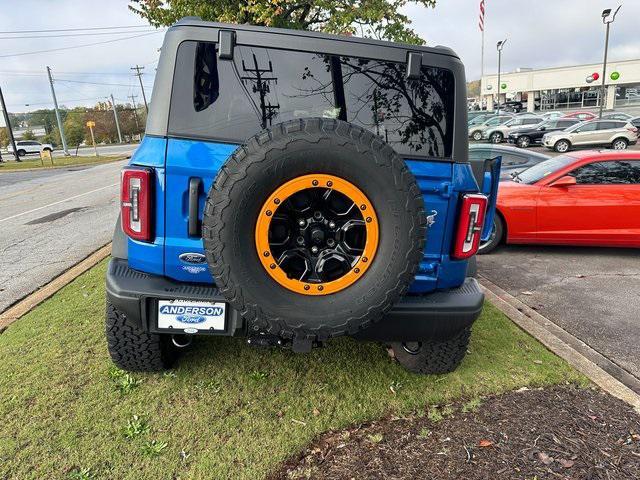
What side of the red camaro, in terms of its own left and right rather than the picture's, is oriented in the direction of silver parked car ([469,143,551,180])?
right

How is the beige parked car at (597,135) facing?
to the viewer's left

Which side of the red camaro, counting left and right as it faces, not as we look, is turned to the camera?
left

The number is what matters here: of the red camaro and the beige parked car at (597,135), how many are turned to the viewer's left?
2

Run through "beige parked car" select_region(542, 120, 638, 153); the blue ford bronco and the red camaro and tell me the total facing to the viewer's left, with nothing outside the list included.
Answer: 2

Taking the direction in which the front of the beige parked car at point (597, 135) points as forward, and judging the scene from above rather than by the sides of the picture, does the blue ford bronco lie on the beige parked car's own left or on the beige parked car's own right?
on the beige parked car's own left

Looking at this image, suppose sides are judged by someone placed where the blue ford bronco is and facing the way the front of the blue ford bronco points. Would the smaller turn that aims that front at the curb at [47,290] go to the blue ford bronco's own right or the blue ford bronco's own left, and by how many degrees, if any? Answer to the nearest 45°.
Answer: approximately 45° to the blue ford bronco's own left

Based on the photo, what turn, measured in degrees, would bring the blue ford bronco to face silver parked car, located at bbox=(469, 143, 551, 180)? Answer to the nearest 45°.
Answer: approximately 45° to its right

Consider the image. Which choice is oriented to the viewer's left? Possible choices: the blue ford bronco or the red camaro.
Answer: the red camaro

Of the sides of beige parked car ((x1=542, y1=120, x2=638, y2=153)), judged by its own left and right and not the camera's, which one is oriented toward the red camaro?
left

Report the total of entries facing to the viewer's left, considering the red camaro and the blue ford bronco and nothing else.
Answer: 1

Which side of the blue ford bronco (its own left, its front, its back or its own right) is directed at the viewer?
back
